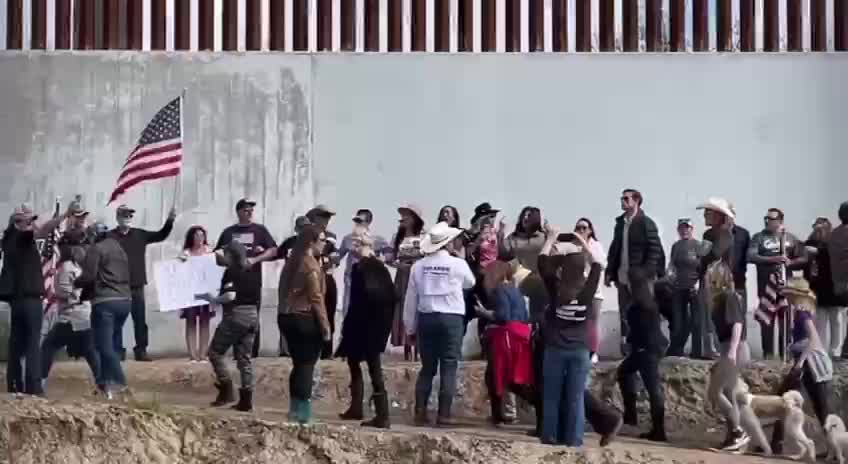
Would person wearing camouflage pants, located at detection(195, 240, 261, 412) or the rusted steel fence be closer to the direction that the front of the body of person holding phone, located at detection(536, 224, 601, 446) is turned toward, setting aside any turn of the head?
the rusted steel fence

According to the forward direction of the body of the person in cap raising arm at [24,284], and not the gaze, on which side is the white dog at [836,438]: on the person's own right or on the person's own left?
on the person's own right

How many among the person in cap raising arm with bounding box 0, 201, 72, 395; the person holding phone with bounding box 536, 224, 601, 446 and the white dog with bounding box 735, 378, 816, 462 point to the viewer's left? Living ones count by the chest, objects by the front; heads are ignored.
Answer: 1

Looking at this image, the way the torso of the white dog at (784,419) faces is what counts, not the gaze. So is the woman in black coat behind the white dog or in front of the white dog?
in front

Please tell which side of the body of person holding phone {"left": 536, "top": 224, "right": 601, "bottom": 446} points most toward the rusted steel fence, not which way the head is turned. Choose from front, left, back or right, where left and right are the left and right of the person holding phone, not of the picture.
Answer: front

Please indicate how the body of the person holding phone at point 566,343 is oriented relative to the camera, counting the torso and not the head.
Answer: away from the camera

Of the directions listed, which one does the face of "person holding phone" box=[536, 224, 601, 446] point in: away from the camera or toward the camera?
away from the camera

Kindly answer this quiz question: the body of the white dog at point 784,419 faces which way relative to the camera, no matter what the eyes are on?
to the viewer's left

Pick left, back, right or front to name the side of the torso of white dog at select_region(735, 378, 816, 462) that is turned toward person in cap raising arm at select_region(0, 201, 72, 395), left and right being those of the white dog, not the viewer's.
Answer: front
